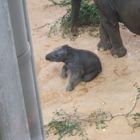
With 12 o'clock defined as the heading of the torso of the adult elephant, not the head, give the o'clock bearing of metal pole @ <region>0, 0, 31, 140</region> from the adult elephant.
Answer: The metal pole is roughly at 9 o'clock from the adult elephant.

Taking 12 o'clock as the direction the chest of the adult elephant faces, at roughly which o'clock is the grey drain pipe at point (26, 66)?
The grey drain pipe is roughly at 9 o'clock from the adult elephant.

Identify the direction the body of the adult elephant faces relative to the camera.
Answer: to the viewer's left

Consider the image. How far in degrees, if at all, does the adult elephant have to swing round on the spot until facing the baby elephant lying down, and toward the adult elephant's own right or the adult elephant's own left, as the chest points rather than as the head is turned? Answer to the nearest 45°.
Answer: approximately 45° to the adult elephant's own left
